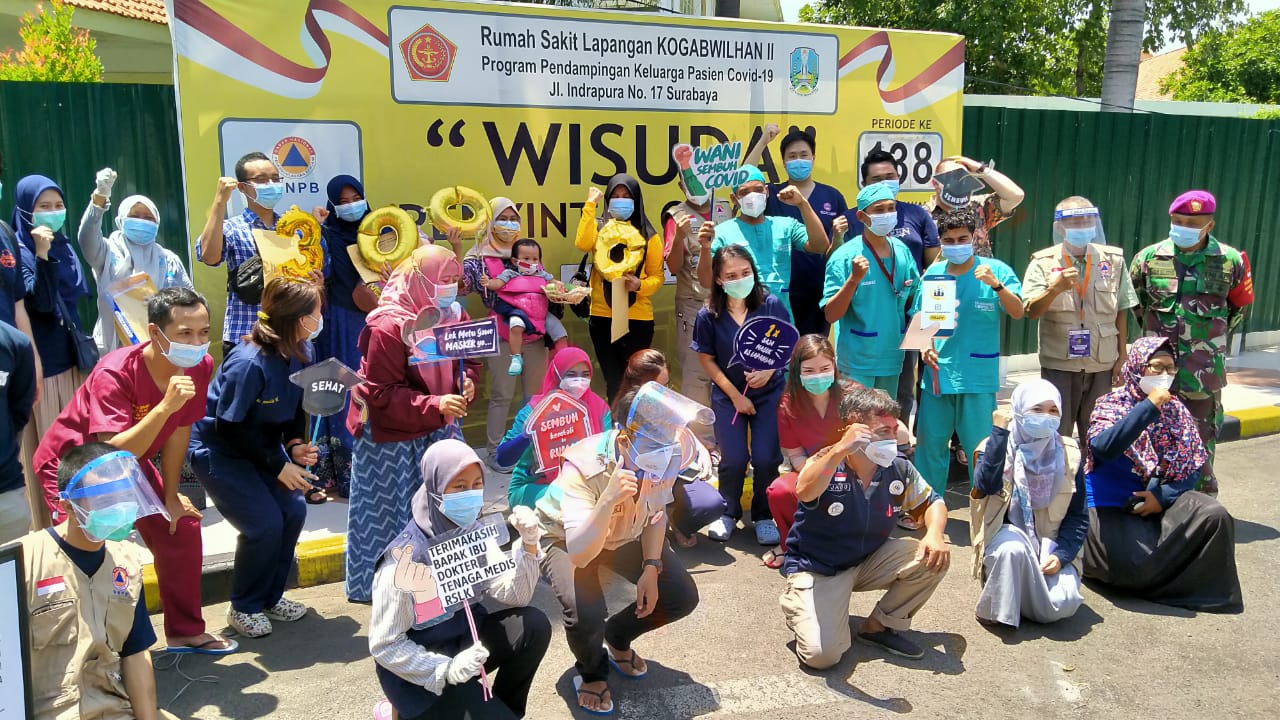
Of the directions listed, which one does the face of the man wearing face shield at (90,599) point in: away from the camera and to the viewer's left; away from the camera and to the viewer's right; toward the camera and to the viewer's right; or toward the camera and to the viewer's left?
toward the camera and to the viewer's right

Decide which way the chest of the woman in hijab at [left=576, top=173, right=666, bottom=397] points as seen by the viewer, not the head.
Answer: toward the camera

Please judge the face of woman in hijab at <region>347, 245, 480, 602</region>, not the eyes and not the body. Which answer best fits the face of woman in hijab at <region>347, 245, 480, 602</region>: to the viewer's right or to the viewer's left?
to the viewer's right

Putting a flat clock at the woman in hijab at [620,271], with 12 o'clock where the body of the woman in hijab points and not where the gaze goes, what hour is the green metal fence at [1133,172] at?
The green metal fence is roughly at 8 o'clock from the woman in hijab.

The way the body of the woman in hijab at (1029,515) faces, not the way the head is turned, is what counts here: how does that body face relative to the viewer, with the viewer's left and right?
facing the viewer

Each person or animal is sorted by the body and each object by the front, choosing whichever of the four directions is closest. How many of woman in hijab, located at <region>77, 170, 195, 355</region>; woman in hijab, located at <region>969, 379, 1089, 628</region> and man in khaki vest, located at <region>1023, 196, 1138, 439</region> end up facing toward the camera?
3

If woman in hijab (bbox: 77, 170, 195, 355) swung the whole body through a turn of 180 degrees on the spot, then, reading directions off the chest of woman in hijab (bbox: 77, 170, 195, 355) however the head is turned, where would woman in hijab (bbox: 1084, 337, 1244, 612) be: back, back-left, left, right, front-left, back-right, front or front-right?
back-right

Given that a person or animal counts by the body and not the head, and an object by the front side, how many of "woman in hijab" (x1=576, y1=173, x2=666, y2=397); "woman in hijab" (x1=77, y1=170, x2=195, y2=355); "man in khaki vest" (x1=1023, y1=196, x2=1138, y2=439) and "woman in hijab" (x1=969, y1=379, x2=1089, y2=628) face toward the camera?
4

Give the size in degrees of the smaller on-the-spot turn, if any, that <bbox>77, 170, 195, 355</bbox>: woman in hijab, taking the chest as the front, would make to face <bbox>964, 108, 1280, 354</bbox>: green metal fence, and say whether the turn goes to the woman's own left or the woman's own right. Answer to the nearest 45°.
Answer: approximately 90° to the woman's own left

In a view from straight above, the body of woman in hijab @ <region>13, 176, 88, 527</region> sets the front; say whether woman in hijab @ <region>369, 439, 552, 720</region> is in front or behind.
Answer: in front

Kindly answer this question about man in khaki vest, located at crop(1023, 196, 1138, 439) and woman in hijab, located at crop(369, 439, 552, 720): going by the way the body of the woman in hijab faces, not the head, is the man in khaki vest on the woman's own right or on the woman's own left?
on the woman's own left

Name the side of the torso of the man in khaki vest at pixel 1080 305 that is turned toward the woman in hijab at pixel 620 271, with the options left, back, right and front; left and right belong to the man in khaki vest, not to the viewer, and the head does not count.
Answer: right

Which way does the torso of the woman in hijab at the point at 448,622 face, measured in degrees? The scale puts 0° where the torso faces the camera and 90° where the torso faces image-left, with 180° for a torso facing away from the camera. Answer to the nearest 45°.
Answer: approximately 315°
